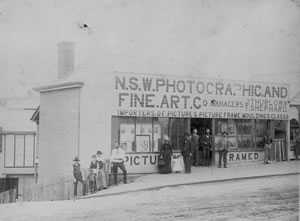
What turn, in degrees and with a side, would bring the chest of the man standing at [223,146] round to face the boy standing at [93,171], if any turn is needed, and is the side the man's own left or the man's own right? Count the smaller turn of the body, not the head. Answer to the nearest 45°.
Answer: approximately 45° to the man's own right

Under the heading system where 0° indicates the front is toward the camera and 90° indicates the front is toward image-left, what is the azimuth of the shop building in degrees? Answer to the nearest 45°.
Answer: approximately 315°

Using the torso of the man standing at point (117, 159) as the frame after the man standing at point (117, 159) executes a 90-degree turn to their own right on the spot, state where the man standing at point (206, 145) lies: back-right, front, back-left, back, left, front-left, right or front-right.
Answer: back-right

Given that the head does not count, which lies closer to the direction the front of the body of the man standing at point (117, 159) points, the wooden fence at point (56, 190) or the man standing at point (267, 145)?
the wooden fence

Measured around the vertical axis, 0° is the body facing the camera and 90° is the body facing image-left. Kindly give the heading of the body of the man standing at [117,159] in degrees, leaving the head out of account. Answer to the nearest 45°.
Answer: approximately 0°

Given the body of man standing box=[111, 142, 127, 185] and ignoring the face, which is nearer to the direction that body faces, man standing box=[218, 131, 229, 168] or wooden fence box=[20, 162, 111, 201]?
the wooden fence

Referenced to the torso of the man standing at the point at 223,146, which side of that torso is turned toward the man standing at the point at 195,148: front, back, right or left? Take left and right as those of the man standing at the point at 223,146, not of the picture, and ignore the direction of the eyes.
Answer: right

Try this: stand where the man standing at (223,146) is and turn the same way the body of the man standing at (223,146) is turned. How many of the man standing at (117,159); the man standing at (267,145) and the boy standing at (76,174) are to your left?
1

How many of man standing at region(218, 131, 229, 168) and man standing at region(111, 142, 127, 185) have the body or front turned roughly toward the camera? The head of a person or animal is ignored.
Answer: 2
